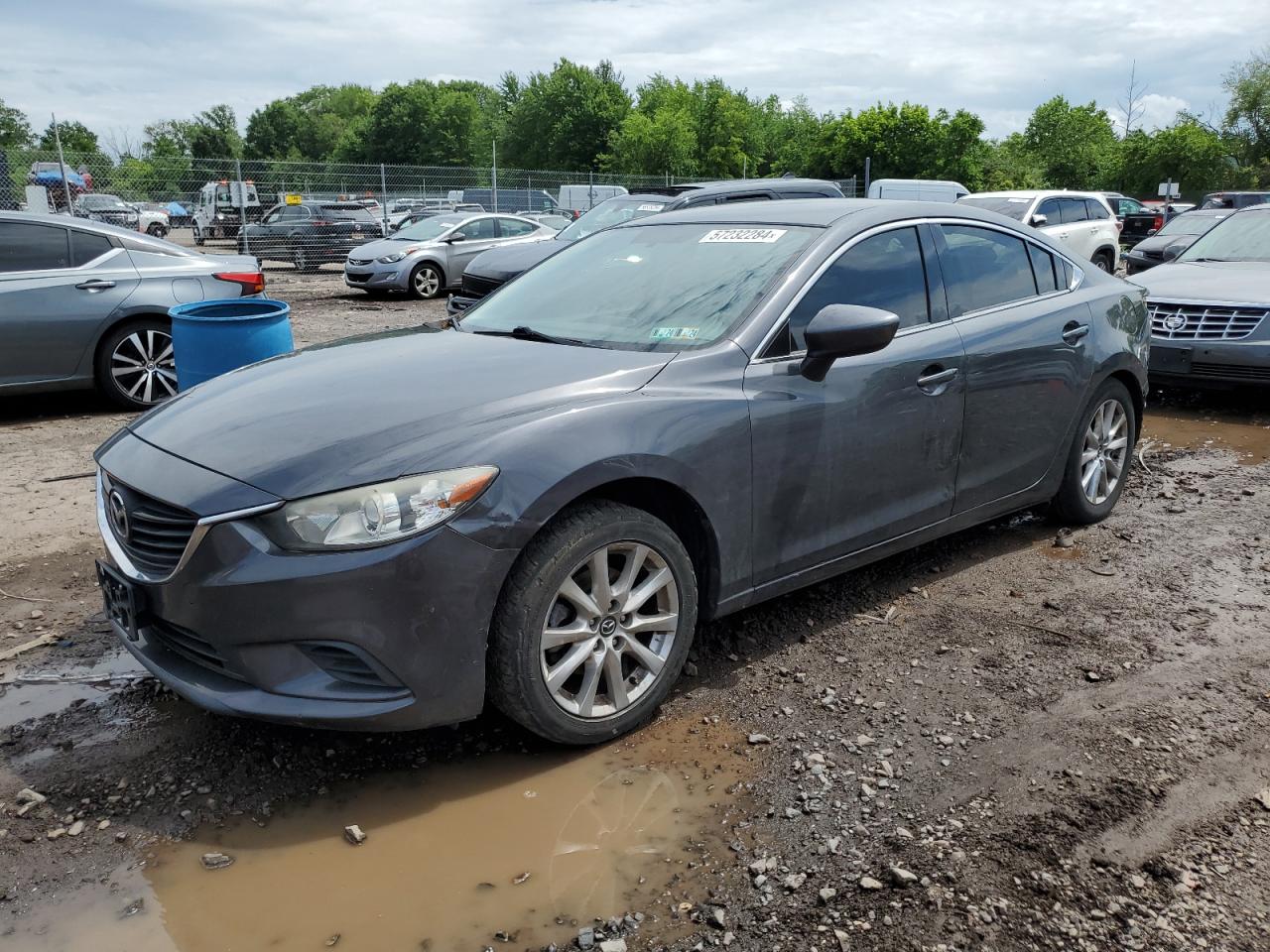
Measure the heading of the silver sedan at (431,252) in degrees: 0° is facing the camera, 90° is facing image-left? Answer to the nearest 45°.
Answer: approximately 45°

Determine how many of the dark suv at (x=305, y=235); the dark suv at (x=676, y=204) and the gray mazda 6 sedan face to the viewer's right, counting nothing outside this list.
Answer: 0

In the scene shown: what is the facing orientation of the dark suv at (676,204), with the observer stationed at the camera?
facing the viewer and to the left of the viewer

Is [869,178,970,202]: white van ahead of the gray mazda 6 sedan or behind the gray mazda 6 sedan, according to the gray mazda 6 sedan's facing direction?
behind

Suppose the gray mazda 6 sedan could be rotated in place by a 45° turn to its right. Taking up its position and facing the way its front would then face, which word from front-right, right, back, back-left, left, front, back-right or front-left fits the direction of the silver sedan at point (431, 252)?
right

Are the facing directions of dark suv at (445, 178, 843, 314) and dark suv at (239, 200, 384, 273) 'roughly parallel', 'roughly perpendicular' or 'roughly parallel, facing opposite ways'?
roughly perpendicular

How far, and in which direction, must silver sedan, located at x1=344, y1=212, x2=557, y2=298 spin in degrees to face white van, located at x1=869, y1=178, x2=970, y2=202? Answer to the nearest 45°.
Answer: approximately 180°

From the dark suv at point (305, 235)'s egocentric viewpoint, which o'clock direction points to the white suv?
The white suv is roughly at 6 o'clock from the dark suv.

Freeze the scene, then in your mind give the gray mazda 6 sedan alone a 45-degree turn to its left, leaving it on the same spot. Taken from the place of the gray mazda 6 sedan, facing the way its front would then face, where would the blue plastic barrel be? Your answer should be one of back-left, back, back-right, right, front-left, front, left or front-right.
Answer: back-right

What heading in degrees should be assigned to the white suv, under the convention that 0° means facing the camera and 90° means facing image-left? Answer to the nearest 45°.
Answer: approximately 45°
